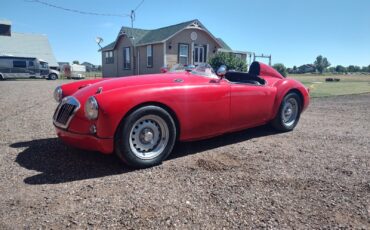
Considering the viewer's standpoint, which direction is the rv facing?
facing to the right of the viewer

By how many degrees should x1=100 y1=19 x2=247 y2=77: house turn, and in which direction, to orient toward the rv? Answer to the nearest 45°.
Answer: approximately 135° to its right

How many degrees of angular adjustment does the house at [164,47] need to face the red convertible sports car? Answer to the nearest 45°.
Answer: approximately 45° to its right

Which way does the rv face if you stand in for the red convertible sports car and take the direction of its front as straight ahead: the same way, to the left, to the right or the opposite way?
the opposite way

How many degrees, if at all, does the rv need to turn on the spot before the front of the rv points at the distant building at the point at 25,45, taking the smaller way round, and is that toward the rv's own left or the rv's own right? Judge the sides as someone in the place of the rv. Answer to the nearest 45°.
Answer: approximately 90° to the rv's own left

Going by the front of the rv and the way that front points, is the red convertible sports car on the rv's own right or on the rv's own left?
on the rv's own right

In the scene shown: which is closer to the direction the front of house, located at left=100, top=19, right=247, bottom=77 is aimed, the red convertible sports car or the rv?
the red convertible sports car

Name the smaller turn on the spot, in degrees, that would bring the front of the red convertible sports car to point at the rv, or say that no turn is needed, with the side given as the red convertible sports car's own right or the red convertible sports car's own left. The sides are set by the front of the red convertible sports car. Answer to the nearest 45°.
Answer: approximately 90° to the red convertible sports car's own right

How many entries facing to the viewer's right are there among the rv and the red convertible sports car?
1

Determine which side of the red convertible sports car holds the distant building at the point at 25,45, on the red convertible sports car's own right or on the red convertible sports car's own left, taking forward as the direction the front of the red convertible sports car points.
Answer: on the red convertible sports car's own right
